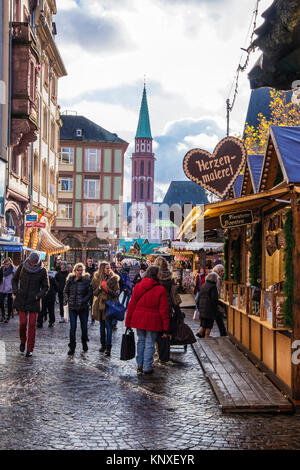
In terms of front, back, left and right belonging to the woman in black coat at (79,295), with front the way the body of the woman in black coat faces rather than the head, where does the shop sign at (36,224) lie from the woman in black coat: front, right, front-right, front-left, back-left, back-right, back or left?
back

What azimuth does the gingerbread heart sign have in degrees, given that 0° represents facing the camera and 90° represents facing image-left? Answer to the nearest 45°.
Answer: approximately 0°

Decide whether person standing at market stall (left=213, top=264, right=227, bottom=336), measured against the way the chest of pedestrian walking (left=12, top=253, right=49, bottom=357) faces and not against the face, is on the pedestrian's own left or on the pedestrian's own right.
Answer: on the pedestrian's own left

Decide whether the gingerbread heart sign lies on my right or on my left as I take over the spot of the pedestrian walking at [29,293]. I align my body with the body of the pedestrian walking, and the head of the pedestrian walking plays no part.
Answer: on my left

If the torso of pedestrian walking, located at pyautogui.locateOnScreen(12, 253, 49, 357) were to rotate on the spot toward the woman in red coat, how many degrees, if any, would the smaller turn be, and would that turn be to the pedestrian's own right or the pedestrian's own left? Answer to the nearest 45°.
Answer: approximately 45° to the pedestrian's own left

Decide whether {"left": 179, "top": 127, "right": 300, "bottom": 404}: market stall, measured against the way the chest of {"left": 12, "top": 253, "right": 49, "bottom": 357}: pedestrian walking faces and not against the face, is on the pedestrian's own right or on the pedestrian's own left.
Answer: on the pedestrian's own left
